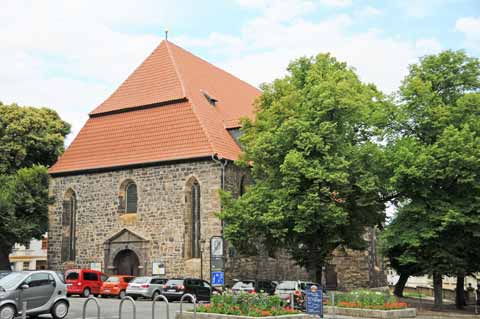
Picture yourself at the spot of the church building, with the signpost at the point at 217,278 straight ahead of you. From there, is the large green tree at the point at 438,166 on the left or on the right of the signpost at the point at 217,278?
left

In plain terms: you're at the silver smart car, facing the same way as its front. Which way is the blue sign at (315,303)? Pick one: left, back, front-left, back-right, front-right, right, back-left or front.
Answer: back-left

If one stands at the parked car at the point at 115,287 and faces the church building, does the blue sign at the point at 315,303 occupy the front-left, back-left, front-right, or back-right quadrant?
back-right

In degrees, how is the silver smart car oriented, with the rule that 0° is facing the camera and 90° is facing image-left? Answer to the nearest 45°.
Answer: approximately 45°

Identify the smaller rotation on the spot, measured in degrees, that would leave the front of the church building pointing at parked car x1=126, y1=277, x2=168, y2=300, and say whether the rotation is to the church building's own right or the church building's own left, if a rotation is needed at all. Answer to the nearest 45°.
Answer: approximately 45° to the church building's own left
